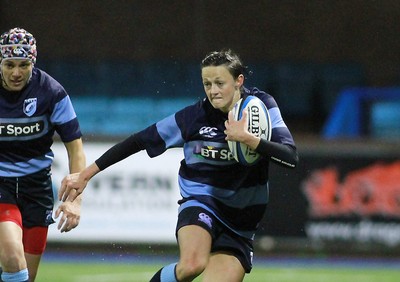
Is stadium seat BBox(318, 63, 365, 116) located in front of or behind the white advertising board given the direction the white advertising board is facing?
behind

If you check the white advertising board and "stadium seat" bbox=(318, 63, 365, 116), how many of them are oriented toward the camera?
2

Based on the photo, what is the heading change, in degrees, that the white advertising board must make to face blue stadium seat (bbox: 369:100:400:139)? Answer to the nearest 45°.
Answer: approximately 135° to its left

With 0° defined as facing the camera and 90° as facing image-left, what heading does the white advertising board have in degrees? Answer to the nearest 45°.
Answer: approximately 0°

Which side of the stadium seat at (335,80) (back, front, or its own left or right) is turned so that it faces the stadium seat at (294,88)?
right
